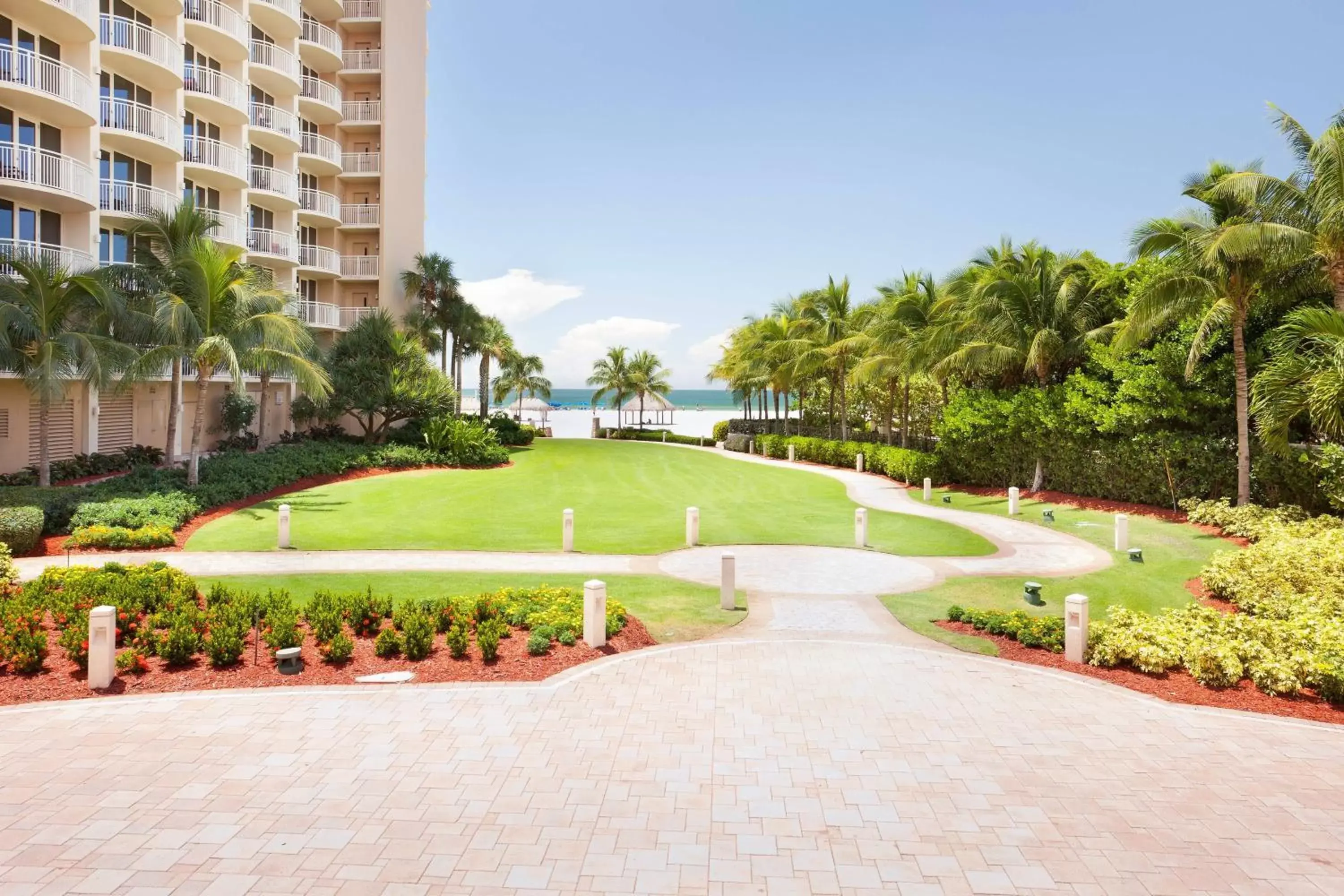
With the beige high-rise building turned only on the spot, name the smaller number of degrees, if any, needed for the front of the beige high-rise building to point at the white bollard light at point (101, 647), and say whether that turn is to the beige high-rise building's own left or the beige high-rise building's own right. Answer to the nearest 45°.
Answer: approximately 45° to the beige high-rise building's own right

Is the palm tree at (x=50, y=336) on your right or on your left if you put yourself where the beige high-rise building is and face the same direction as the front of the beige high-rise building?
on your right

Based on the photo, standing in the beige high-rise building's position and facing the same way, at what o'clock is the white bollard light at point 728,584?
The white bollard light is roughly at 1 o'clock from the beige high-rise building.

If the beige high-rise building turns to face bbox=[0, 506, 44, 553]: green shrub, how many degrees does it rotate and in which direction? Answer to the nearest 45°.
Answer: approximately 45° to its right

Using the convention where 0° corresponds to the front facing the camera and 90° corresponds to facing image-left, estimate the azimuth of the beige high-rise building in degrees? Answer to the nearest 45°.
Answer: approximately 315°

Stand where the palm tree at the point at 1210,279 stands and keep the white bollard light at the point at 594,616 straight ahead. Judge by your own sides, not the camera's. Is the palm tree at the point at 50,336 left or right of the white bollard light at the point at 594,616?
right

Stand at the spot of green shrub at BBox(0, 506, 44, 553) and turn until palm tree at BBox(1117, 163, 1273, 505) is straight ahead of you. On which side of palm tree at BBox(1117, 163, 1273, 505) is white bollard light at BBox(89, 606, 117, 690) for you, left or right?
right

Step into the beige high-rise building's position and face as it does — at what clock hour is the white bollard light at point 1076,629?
The white bollard light is roughly at 1 o'clock from the beige high-rise building.

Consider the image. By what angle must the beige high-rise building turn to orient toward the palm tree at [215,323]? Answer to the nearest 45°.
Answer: approximately 45° to its right
